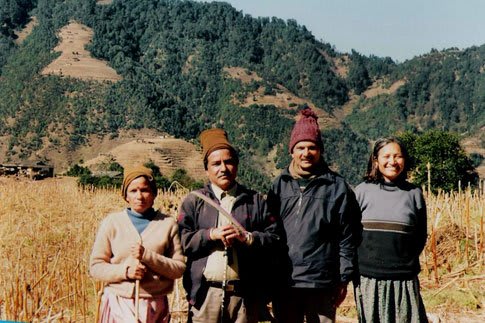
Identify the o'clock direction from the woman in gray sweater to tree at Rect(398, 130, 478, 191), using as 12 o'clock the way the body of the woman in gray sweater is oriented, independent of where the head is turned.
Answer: The tree is roughly at 6 o'clock from the woman in gray sweater.

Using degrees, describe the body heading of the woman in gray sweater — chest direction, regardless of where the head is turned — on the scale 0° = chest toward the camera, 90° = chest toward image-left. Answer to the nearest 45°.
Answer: approximately 0°
